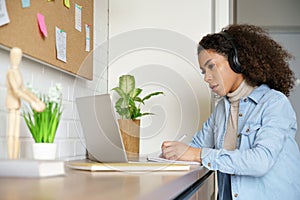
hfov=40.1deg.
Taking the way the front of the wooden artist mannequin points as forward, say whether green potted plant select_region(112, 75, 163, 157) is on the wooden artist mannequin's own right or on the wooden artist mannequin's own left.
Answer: on the wooden artist mannequin's own left

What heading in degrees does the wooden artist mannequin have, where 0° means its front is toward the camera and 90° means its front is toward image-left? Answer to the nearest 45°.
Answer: approximately 270°

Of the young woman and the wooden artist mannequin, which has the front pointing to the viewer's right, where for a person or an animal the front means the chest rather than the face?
the wooden artist mannequin

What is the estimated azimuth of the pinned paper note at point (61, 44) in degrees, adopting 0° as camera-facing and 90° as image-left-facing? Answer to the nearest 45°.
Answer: approximately 315°

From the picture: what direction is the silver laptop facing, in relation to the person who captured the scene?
facing away from the viewer and to the right of the viewer

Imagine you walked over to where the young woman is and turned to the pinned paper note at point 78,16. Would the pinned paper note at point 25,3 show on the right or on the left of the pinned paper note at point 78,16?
left

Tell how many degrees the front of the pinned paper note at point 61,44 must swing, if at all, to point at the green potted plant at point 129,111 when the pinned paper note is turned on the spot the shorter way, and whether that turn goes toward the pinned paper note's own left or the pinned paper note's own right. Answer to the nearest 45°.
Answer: approximately 90° to the pinned paper note's own left

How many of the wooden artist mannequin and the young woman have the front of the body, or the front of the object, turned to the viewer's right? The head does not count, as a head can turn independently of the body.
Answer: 1

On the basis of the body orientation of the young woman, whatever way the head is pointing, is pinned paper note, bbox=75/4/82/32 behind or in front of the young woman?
in front

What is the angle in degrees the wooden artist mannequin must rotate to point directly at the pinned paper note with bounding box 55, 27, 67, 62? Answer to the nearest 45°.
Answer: approximately 90° to its left

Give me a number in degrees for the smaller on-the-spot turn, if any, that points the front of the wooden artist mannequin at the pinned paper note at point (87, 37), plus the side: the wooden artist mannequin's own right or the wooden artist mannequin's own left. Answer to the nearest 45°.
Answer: approximately 90° to the wooden artist mannequin's own left

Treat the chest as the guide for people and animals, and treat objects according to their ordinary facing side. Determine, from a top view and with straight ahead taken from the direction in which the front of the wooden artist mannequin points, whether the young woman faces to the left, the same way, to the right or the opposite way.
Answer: the opposite way
